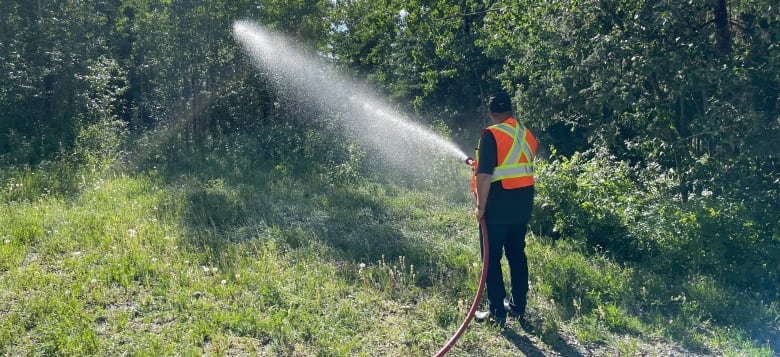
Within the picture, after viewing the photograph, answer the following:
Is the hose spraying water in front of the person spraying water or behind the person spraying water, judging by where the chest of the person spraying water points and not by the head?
in front

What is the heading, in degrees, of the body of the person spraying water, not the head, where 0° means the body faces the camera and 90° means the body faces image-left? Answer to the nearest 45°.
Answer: approximately 135°
